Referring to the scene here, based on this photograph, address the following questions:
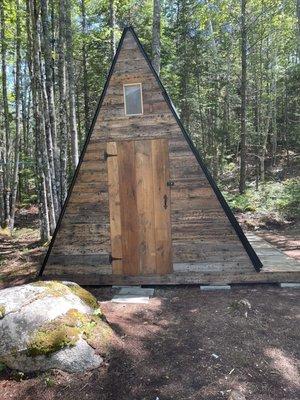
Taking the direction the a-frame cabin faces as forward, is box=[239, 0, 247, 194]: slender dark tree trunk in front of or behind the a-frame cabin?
behind

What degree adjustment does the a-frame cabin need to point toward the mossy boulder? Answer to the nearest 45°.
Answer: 0° — it already faces it

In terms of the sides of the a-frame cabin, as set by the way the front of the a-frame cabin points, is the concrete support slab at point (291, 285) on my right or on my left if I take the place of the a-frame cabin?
on my left

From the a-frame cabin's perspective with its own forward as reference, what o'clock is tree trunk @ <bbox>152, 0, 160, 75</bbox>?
The tree trunk is roughly at 6 o'clock from the a-frame cabin.

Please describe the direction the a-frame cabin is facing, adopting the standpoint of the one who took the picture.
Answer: facing the viewer

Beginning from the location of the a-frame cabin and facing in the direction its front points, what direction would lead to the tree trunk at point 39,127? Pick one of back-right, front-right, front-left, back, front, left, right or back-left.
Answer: back-right
